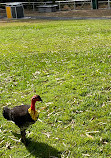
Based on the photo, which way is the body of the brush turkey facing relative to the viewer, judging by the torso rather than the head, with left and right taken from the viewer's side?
facing to the right of the viewer
